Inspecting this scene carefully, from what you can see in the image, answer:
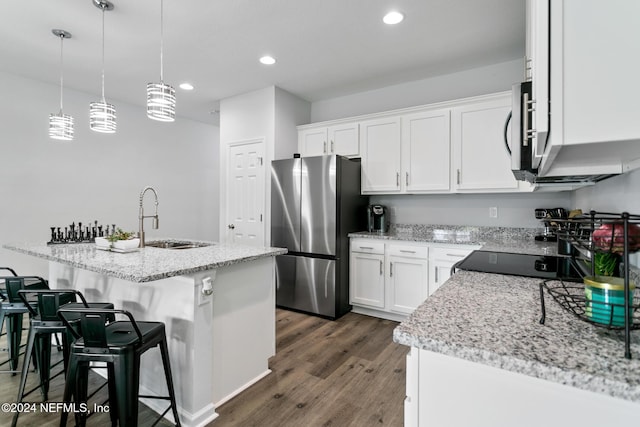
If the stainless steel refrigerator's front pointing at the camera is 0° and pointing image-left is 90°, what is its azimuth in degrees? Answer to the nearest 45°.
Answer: approximately 45°

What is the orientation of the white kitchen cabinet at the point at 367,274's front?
toward the camera

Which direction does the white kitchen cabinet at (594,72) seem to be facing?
to the viewer's left

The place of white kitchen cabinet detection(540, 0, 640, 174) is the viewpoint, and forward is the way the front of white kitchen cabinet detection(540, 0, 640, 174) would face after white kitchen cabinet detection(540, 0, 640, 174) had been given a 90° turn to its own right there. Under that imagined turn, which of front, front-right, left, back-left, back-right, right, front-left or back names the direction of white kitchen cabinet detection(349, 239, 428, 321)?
front-left

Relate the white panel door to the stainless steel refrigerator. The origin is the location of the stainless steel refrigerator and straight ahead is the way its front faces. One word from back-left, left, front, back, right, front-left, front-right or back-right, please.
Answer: right

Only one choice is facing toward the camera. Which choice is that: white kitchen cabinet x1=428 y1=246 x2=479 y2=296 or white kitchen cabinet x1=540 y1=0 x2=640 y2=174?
white kitchen cabinet x1=428 y1=246 x2=479 y2=296

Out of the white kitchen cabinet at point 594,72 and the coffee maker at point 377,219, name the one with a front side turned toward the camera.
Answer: the coffee maker

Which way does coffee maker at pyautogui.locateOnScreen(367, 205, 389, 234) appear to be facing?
toward the camera

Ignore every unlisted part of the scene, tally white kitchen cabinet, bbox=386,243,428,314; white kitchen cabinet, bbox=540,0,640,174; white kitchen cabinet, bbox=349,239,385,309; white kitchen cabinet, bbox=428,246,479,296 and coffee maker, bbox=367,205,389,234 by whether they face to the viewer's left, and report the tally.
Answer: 1

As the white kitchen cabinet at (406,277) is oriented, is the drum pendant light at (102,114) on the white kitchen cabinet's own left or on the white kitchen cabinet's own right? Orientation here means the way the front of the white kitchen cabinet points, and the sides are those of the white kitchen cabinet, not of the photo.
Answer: on the white kitchen cabinet's own right

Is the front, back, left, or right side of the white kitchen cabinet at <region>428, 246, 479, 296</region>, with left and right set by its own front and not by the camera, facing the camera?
front

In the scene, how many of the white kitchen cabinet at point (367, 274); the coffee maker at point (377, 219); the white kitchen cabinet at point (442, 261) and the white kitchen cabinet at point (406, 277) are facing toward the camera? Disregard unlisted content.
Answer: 4

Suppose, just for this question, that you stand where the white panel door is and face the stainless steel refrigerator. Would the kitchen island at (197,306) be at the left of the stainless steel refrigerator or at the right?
right

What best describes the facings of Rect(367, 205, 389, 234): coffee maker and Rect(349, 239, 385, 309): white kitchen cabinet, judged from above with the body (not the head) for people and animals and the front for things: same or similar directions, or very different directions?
same or similar directions

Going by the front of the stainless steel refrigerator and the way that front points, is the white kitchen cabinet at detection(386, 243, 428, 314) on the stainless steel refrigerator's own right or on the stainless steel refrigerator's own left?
on the stainless steel refrigerator's own left
